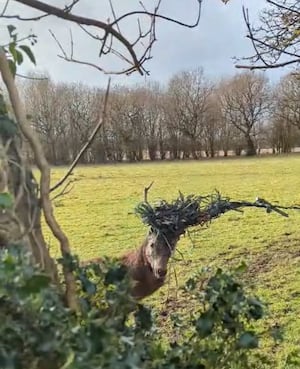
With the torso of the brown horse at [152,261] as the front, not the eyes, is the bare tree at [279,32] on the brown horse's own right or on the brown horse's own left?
on the brown horse's own left

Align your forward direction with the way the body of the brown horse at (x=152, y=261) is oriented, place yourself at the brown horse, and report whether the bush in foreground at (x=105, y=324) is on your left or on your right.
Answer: on your right

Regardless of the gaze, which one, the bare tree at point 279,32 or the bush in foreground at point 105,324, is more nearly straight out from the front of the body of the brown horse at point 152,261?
the bush in foreground

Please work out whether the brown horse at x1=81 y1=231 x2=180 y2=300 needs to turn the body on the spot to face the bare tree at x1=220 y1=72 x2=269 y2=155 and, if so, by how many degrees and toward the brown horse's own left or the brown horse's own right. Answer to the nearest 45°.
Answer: approximately 135° to the brown horse's own left

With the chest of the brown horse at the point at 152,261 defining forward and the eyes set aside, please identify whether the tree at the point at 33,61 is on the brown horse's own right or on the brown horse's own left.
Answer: on the brown horse's own right

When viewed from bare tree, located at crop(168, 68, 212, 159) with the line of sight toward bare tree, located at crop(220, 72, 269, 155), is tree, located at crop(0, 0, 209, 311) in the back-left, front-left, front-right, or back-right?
back-right

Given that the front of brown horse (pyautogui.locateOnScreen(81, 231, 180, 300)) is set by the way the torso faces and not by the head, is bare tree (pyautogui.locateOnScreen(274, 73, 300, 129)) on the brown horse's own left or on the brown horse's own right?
on the brown horse's own left
